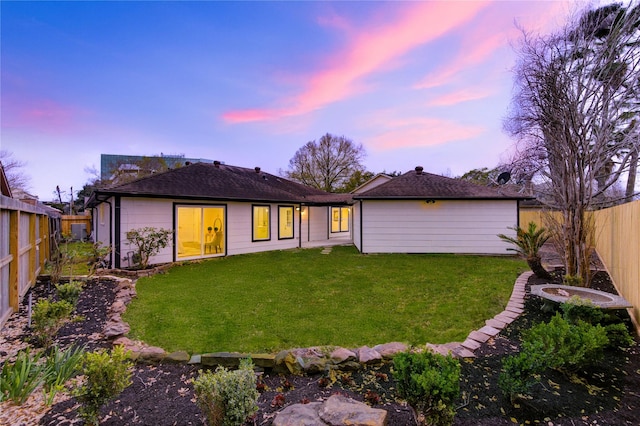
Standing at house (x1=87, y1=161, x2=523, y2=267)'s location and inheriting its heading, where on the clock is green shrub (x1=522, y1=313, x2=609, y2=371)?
The green shrub is roughly at 6 o'clock from the house.

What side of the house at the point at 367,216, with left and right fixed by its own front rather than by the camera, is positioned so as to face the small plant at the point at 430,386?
back

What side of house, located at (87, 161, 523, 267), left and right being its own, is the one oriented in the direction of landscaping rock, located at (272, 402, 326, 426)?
back

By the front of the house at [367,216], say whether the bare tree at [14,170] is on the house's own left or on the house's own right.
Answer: on the house's own left

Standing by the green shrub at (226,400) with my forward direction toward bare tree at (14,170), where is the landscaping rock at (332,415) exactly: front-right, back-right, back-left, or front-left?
back-right

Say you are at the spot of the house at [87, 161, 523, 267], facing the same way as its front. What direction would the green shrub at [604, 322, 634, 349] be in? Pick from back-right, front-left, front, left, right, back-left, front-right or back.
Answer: back

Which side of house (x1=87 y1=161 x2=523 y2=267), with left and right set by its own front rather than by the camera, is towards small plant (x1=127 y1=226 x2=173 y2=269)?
left

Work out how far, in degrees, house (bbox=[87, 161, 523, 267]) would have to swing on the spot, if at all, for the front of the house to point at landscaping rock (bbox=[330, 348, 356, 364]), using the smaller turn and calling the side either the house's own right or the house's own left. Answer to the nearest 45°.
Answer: approximately 180°

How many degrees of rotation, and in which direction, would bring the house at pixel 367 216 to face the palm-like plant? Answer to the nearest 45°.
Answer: approximately 135° to its right

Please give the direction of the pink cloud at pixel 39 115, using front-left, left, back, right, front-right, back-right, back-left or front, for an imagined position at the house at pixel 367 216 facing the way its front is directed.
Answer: left

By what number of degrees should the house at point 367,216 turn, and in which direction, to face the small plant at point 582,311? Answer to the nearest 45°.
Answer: approximately 180°

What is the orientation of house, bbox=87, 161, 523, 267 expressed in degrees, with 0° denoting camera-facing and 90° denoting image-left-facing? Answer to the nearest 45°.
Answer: approximately 180°

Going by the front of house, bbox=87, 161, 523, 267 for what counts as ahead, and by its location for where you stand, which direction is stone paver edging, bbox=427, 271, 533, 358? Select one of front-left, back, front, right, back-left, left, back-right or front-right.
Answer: back

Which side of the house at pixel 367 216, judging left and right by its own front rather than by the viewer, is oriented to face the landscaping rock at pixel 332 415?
back

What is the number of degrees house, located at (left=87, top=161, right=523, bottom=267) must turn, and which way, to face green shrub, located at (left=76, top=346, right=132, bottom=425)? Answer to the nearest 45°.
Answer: approximately 180°

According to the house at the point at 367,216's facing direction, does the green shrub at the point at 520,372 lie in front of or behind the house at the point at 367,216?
behind
